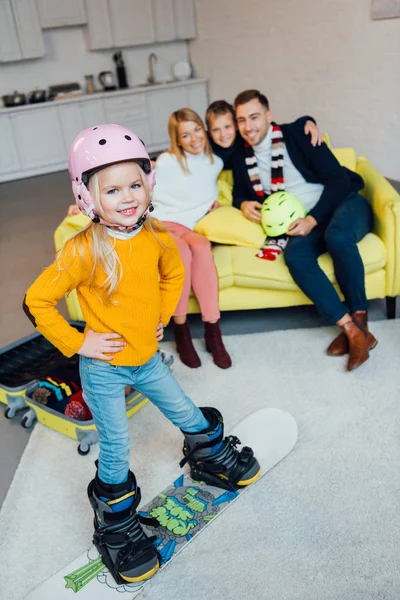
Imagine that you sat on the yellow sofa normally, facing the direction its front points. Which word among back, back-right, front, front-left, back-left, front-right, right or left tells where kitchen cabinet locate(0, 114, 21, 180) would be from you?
back-right

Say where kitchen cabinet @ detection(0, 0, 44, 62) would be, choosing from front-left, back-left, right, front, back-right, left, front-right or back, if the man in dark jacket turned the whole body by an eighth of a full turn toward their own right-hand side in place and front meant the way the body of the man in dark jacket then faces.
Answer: front-right

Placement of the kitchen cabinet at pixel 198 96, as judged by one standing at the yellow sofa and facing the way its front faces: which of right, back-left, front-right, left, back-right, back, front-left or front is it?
back

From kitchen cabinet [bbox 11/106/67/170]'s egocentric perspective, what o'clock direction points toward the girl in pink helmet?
The girl in pink helmet is roughly at 12 o'clock from the kitchen cabinet.

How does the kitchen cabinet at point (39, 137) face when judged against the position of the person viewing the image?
facing the viewer

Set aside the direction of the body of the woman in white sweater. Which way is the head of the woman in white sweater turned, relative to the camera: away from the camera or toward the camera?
toward the camera

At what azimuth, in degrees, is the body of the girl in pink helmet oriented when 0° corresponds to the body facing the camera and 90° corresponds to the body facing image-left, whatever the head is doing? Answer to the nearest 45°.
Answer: approximately 315°

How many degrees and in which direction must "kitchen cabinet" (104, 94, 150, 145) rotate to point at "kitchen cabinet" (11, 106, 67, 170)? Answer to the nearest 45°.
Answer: approximately 90° to its right

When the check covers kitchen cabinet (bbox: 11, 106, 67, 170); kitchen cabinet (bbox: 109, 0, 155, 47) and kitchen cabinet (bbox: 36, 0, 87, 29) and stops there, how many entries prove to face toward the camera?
3

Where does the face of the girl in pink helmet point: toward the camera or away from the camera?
toward the camera

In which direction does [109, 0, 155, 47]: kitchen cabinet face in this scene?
toward the camera

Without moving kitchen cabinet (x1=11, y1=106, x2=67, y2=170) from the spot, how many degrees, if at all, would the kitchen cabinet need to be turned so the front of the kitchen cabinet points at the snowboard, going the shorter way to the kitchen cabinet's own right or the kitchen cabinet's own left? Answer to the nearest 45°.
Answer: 0° — it already faces it

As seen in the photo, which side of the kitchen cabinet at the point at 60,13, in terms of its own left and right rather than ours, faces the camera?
front

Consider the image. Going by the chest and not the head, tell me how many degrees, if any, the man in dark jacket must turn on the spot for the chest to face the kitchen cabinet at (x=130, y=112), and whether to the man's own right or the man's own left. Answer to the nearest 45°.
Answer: approximately 90° to the man's own right

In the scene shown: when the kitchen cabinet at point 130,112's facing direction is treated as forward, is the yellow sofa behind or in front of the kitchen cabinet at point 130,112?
in front
